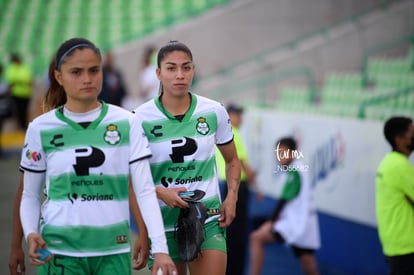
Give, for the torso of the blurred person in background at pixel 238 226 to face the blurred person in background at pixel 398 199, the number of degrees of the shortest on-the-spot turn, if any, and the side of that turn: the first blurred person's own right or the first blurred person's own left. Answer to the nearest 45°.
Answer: approximately 90° to the first blurred person's own left

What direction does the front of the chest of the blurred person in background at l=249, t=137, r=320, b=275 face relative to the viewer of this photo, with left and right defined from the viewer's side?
facing to the left of the viewer

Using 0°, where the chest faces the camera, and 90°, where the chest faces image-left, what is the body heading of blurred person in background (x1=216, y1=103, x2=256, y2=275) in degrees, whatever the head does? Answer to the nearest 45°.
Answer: approximately 45°
